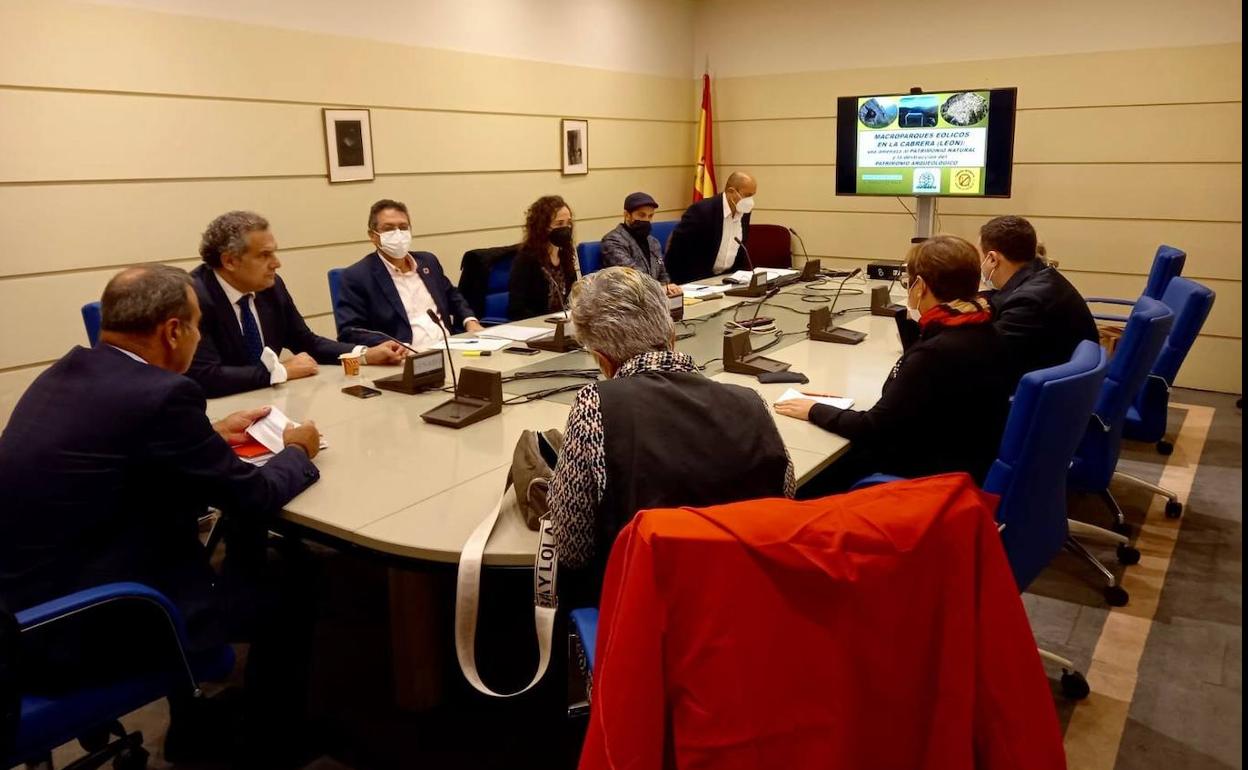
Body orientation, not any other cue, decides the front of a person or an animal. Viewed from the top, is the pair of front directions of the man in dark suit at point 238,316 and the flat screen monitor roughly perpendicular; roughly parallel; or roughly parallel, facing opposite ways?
roughly perpendicular

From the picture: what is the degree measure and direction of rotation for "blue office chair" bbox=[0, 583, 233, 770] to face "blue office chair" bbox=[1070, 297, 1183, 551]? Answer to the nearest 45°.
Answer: approximately 45° to its right

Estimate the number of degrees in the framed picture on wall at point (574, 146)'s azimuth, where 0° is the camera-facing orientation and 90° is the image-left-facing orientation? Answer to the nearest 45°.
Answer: approximately 315°

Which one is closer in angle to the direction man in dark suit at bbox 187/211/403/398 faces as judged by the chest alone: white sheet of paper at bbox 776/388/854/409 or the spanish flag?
the white sheet of paper

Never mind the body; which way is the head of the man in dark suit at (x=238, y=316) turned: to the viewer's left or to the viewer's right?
to the viewer's right

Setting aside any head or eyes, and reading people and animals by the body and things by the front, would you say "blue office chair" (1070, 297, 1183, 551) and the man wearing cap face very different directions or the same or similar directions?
very different directions

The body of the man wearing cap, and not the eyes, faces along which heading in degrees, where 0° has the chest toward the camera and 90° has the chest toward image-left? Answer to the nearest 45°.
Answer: approximately 315°

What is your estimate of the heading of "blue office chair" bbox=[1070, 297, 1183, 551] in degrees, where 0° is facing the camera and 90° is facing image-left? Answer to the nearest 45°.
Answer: approximately 90°

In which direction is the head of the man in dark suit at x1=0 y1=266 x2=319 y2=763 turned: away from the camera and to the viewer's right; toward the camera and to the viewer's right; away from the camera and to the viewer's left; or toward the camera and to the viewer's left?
away from the camera and to the viewer's right

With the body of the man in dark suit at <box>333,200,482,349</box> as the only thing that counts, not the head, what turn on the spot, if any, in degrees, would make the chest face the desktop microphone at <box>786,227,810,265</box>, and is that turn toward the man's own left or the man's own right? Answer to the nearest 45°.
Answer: approximately 90° to the man's own left

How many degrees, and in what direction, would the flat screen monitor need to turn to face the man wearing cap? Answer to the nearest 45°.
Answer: approximately 45° to its right

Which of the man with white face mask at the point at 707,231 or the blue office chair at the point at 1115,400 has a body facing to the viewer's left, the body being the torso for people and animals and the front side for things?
the blue office chair
